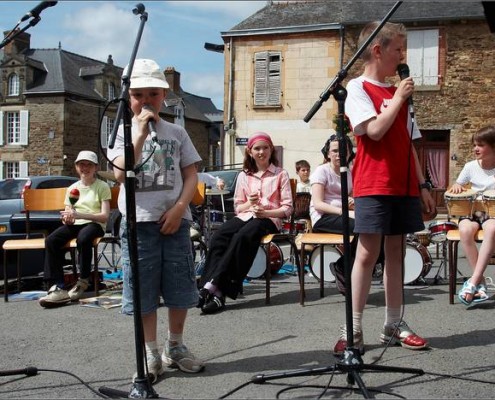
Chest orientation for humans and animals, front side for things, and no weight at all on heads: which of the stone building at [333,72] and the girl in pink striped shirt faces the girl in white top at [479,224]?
the stone building

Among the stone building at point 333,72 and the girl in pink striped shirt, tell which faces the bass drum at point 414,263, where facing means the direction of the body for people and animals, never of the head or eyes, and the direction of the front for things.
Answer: the stone building

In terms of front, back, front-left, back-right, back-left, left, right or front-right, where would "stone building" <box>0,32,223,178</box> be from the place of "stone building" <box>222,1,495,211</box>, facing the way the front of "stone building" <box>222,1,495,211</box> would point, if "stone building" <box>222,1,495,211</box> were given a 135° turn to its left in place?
left

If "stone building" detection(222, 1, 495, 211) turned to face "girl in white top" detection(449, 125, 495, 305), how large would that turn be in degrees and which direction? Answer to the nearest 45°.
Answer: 0° — it already faces them

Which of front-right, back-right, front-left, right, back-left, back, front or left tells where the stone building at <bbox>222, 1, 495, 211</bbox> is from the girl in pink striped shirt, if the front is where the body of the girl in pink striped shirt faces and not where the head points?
back-right

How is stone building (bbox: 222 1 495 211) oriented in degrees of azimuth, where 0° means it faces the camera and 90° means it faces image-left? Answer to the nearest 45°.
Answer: approximately 0°

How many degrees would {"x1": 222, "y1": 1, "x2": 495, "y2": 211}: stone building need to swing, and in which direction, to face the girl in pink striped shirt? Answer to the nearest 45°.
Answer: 0° — it already faces them

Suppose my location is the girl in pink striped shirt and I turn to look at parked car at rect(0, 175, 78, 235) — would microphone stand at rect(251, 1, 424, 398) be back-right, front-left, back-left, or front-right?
back-left
